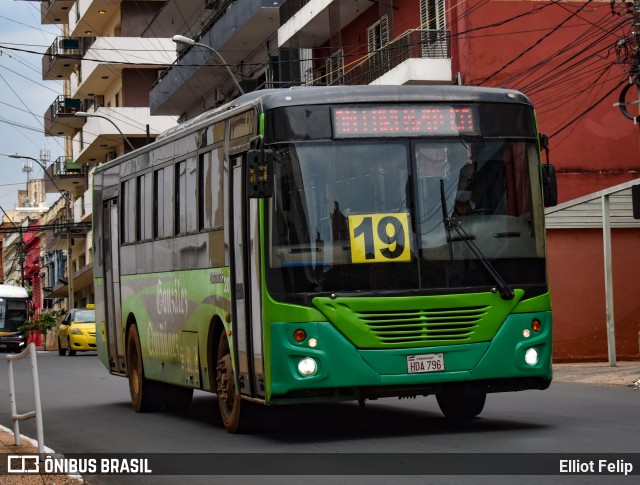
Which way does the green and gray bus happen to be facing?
toward the camera
